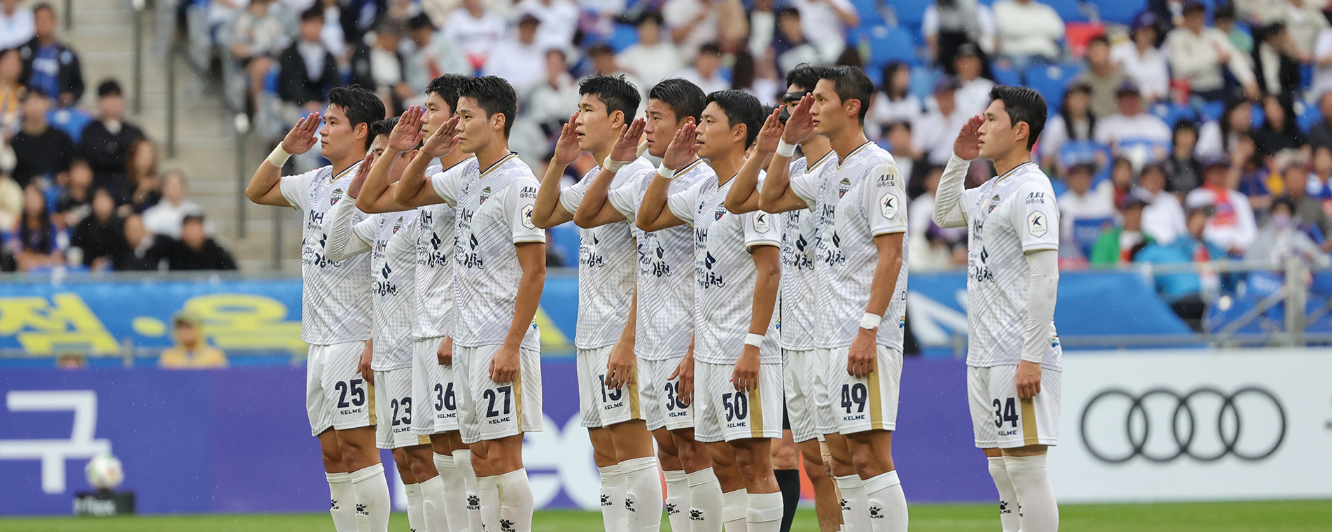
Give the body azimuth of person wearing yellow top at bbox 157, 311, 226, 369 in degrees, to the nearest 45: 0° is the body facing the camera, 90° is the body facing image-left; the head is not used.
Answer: approximately 0°

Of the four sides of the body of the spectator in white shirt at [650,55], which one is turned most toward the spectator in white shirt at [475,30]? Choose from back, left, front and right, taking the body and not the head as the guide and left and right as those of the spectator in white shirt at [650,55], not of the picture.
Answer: right

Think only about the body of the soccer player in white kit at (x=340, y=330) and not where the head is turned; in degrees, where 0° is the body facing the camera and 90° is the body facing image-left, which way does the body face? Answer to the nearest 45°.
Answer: approximately 45°

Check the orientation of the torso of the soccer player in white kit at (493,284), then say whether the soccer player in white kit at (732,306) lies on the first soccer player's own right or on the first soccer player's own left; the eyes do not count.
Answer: on the first soccer player's own left

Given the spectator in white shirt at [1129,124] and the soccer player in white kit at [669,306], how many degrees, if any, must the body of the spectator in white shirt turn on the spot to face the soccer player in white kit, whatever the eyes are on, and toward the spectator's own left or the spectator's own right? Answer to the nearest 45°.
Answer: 0° — they already face them

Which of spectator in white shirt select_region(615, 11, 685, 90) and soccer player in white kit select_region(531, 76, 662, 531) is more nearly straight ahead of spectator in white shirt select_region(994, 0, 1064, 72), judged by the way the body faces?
the soccer player in white kit

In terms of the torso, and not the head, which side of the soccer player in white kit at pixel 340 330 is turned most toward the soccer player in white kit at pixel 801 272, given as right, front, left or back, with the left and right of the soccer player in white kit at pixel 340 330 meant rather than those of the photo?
left

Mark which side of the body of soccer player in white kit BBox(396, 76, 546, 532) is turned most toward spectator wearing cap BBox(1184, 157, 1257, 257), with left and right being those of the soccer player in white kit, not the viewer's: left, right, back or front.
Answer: back

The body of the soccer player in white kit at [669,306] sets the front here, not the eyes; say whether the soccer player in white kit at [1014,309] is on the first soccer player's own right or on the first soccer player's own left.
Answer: on the first soccer player's own left

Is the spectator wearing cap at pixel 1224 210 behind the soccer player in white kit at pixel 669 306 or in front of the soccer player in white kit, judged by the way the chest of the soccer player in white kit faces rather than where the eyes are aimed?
behind

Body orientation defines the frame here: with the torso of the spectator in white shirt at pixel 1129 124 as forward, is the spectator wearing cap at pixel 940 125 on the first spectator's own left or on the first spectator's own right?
on the first spectator's own right
